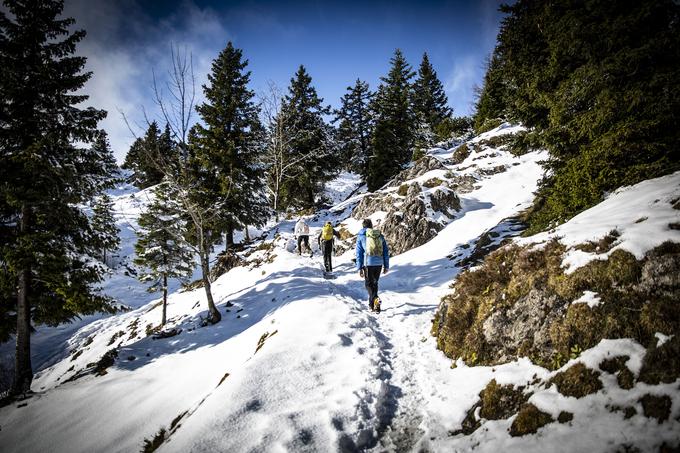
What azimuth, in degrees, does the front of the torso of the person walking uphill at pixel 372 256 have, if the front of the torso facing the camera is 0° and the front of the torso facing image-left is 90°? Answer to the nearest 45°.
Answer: approximately 180°

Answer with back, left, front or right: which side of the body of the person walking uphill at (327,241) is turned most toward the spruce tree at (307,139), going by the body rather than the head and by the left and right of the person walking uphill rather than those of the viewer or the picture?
front

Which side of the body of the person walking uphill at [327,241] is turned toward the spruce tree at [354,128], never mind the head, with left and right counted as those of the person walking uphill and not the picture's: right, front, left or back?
front

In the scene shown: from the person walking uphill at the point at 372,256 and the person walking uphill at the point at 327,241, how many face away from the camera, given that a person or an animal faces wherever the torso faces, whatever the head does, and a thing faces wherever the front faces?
2

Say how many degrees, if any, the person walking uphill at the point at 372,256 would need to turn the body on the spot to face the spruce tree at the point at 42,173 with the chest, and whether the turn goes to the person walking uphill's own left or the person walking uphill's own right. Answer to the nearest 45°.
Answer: approximately 90° to the person walking uphill's own left

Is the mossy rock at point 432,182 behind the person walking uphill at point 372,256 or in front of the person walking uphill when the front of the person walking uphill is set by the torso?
in front

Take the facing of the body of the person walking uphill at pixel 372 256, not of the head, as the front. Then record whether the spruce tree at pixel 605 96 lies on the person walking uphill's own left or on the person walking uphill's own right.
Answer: on the person walking uphill's own right

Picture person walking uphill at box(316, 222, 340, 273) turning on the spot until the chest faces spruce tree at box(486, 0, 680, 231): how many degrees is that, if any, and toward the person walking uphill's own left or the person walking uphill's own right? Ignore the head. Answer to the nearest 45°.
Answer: approximately 135° to the person walking uphill's own right

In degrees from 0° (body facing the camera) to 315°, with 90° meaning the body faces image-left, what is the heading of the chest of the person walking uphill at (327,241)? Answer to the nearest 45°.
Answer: approximately 180°

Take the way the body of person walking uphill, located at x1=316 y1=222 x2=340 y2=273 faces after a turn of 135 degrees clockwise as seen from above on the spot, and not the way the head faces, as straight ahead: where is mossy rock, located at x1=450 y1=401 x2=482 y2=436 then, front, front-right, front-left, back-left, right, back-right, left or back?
front-right
